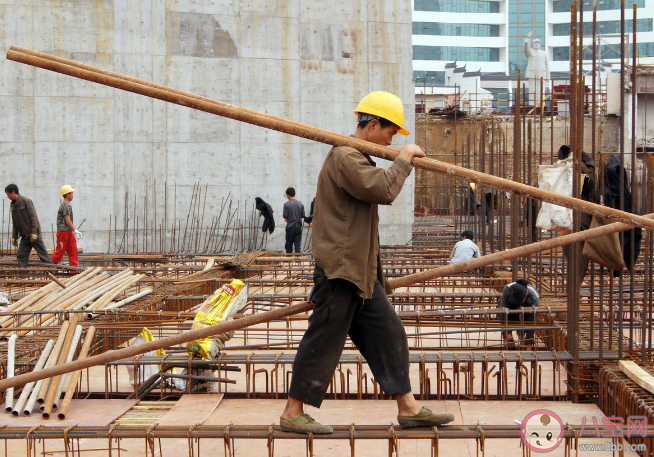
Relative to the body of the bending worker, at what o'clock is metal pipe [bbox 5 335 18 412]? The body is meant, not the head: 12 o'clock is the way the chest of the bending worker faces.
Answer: The metal pipe is roughly at 2 o'clock from the bending worker.

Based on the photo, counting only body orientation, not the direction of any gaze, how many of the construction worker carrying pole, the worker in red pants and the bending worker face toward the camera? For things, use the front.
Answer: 1

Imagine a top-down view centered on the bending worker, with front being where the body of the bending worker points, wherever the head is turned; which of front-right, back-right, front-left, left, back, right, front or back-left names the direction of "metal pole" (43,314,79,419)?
front-right

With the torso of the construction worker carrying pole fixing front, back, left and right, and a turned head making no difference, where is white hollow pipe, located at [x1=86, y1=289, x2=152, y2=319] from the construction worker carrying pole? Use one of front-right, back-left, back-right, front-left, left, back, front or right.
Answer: back-left

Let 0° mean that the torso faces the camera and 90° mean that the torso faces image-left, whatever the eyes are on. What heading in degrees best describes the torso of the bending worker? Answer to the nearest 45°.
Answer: approximately 0°

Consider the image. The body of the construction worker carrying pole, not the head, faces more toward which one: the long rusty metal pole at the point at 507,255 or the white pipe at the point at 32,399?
the long rusty metal pole

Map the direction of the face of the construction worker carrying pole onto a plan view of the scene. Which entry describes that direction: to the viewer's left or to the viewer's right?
to the viewer's right

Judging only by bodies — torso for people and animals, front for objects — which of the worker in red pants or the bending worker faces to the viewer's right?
the worker in red pants

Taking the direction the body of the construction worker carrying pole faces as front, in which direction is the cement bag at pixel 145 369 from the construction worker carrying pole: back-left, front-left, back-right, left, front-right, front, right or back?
back-left

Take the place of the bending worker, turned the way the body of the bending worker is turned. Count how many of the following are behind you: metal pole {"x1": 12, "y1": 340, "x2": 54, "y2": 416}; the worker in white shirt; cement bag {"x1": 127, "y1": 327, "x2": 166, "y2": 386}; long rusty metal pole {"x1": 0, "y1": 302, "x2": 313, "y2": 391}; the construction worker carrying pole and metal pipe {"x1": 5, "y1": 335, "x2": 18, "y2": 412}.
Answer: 1

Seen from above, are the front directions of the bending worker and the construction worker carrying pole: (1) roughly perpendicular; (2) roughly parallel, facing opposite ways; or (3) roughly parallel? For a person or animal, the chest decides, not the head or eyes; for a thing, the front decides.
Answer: roughly perpendicular

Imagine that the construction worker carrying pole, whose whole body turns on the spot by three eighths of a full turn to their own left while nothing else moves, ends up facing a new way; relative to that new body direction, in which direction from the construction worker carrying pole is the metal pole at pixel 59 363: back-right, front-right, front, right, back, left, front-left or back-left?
front

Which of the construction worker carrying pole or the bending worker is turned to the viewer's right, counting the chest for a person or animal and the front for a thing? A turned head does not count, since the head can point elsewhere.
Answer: the construction worker carrying pole

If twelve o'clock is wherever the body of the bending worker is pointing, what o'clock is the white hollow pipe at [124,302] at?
The white hollow pipe is roughly at 3 o'clock from the bending worker.

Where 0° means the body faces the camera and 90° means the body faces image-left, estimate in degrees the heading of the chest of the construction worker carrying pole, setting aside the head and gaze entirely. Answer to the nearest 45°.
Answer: approximately 270°
